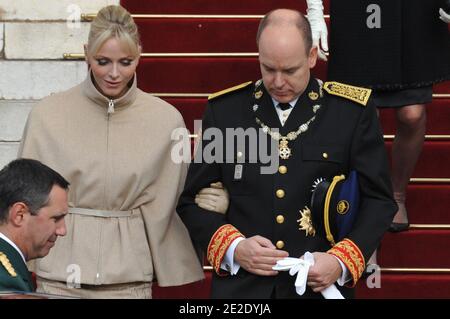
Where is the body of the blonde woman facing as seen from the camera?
toward the camera

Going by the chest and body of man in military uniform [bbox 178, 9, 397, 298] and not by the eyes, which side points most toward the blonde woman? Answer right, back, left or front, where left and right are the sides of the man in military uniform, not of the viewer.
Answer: right

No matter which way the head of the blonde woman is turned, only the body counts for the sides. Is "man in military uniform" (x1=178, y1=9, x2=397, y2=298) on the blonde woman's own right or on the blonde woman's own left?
on the blonde woman's own left

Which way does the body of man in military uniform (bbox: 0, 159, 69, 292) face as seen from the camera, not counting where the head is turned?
to the viewer's right

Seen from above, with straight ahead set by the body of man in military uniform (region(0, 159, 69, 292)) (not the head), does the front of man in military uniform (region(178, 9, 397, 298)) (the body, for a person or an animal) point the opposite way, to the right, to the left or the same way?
to the right

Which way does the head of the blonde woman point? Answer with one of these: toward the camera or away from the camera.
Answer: toward the camera

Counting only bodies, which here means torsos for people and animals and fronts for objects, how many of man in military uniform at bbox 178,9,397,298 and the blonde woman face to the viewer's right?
0

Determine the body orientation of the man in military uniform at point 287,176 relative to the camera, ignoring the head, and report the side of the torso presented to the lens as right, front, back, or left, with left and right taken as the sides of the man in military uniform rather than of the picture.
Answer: front

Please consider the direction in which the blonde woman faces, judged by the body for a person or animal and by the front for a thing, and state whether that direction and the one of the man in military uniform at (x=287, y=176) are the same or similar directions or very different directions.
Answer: same or similar directions

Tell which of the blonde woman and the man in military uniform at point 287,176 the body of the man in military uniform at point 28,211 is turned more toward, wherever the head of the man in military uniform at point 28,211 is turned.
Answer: the man in military uniform

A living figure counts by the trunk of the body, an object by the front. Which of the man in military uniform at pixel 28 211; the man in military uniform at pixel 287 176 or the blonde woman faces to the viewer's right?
the man in military uniform at pixel 28 211

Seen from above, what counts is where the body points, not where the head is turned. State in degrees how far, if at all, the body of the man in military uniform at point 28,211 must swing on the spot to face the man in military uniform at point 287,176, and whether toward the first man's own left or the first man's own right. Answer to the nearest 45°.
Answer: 0° — they already face them

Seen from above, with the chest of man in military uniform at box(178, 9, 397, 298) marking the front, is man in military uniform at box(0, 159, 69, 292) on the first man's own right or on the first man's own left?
on the first man's own right
